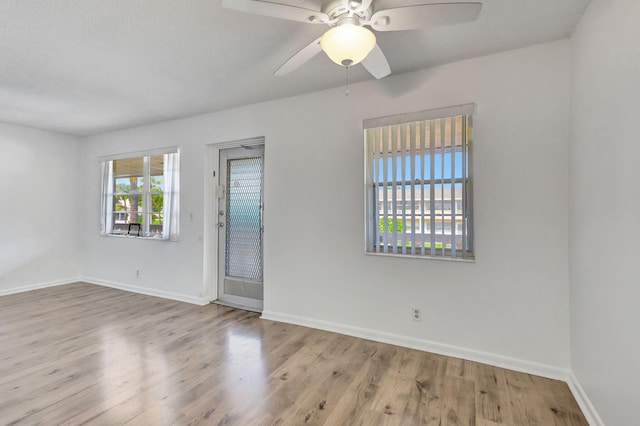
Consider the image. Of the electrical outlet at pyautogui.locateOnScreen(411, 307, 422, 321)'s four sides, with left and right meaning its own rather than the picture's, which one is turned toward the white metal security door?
right

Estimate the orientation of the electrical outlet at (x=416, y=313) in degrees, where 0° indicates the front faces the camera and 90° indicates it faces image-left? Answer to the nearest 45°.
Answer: approximately 0°

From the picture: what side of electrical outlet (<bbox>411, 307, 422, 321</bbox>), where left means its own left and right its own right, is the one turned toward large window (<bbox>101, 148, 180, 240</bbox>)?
right
